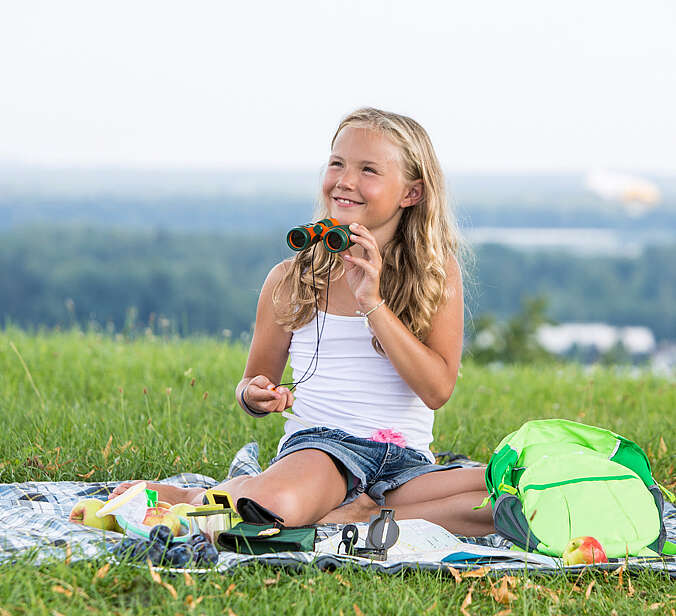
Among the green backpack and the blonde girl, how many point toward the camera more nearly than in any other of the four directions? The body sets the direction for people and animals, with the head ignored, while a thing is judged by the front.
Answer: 2

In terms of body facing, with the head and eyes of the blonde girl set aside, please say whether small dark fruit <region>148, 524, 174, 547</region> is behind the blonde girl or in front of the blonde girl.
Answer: in front

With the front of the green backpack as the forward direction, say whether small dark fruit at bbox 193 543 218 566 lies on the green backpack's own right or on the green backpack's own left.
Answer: on the green backpack's own right

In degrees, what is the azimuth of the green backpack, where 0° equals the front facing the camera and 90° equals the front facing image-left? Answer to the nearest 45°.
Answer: approximately 0°

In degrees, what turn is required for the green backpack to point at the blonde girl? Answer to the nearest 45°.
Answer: approximately 135° to its right

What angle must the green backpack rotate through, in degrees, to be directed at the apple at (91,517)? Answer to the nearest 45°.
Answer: approximately 90° to its right

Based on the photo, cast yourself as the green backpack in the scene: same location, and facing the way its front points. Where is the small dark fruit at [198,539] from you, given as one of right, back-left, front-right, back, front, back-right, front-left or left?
front-right

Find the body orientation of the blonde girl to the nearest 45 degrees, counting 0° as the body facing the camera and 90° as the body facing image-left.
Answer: approximately 0°
